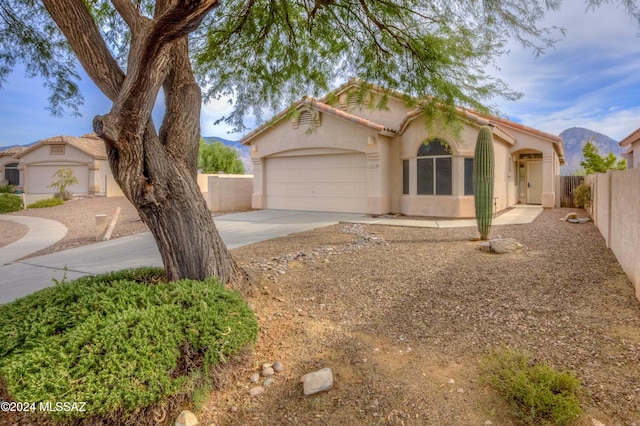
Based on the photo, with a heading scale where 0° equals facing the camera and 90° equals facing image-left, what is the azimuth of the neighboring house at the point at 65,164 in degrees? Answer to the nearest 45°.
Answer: approximately 0°

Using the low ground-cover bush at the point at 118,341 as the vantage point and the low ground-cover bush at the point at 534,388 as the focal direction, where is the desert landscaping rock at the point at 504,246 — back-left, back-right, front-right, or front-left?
front-left

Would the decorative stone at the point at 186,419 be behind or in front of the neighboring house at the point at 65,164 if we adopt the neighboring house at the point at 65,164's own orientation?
in front

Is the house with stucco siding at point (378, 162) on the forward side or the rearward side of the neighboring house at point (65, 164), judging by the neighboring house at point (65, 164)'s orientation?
on the forward side

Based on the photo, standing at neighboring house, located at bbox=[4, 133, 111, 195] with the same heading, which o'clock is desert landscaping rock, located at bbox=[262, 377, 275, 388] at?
The desert landscaping rock is roughly at 12 o'clock from the neighboring house.

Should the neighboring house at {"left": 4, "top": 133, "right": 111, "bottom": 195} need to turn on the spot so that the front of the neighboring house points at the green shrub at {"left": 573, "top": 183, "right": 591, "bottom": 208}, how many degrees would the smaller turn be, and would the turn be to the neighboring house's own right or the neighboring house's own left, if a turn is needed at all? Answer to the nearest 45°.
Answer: approximately 45° to the neighboring house's own left

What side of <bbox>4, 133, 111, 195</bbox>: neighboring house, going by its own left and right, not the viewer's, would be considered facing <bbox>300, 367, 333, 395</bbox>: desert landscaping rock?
front

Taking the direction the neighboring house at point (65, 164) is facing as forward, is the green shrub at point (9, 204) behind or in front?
in front

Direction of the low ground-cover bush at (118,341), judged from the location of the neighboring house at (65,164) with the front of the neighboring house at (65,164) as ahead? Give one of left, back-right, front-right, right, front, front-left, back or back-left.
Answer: front

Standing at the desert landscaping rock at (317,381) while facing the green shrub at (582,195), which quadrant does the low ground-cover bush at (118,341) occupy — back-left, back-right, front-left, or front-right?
back-left
